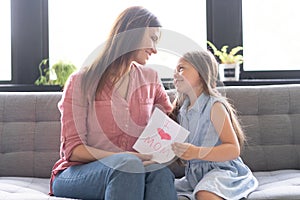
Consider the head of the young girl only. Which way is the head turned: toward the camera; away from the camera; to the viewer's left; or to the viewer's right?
to the viewer's left

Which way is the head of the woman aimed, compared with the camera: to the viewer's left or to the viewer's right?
to the viewer's right

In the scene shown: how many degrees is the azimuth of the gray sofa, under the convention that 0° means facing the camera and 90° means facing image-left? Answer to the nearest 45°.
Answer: approximately 0°

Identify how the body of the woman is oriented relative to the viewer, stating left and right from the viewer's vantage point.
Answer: facing the viewer and to the right of the viewer

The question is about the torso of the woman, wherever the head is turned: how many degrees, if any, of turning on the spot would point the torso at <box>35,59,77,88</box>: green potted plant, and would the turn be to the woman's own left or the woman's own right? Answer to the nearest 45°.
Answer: approximately 135° to the woman's own left
